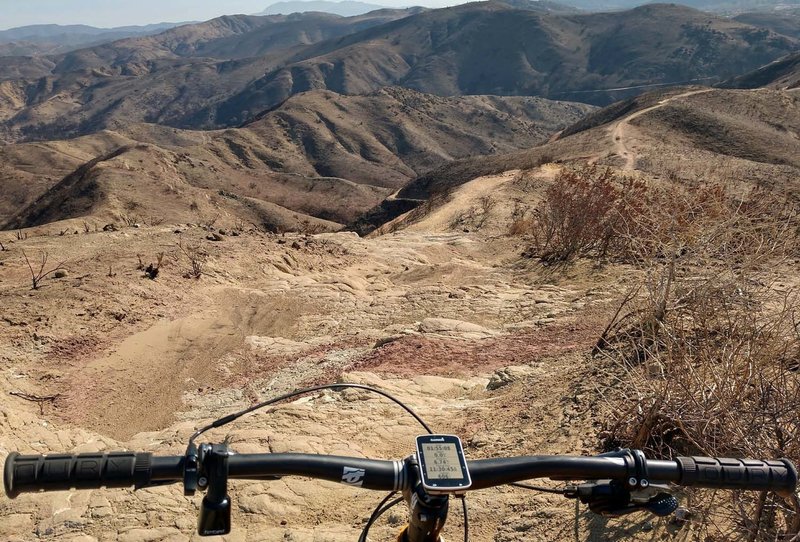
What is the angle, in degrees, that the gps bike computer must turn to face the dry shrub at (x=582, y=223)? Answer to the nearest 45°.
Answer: approximately 180°

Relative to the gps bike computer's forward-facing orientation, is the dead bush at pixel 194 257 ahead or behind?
behind

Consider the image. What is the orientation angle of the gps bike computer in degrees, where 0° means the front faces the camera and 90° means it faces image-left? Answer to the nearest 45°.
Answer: approximately 0°
